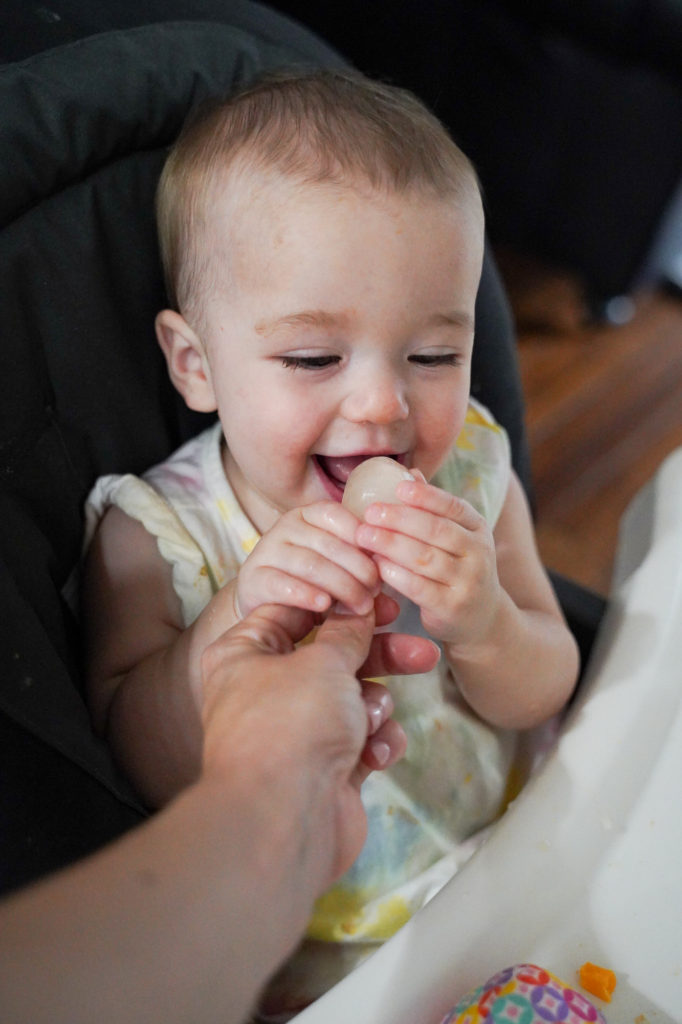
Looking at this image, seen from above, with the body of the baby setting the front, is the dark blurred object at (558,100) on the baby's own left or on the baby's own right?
on the baby's own left

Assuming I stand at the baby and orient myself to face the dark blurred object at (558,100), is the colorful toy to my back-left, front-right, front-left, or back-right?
back-right

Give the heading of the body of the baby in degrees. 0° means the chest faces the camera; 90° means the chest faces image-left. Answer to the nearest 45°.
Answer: approximately 315°

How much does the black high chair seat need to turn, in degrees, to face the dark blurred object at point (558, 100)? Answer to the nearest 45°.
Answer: approximately 135° to its left

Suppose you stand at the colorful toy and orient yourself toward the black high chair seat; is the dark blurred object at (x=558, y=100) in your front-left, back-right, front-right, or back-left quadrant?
front-right
